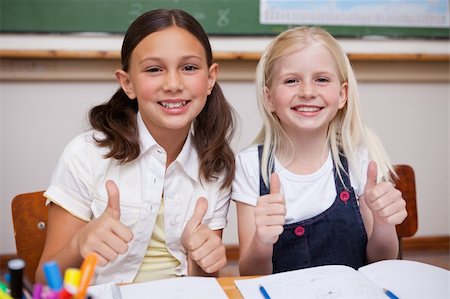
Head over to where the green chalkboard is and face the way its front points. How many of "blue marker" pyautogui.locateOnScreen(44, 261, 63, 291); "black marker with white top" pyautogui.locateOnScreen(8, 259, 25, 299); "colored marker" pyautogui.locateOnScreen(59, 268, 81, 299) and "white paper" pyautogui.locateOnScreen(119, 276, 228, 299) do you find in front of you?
4

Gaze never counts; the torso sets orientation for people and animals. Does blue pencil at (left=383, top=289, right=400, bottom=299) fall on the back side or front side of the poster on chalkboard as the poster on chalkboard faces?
on the front side

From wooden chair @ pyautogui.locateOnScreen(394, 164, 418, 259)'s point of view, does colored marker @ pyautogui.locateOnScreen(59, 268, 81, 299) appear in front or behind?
in front

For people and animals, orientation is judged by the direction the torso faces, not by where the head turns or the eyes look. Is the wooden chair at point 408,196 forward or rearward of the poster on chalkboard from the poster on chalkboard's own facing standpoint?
forward

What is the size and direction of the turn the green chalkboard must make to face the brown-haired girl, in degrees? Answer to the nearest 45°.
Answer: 0° — it already faces them

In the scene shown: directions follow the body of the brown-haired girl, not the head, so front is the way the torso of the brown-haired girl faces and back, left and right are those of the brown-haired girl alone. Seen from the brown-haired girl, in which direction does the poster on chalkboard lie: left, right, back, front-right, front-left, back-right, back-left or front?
back-left

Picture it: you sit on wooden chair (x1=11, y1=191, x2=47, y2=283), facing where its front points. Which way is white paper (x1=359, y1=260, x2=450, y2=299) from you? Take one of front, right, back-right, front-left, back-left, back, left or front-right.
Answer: front-left

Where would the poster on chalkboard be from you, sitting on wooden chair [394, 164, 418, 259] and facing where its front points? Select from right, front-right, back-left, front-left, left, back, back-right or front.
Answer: back

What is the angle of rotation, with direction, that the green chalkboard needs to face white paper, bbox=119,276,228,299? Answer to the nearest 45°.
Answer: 0° — it already faces it

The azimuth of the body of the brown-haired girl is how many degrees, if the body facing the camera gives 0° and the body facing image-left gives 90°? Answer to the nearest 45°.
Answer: approximately 0°
